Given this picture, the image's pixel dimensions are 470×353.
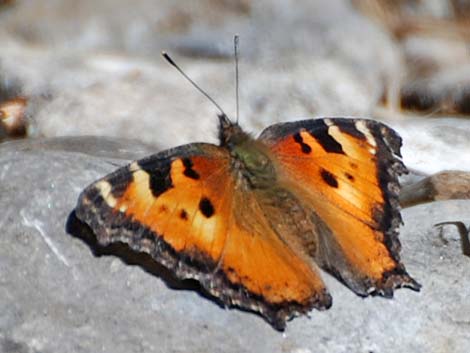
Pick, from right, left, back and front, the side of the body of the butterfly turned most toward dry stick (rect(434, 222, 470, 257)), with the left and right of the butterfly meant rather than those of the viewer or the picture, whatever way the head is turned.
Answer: right

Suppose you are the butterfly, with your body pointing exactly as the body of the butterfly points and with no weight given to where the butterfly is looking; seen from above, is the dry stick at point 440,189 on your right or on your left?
on your right

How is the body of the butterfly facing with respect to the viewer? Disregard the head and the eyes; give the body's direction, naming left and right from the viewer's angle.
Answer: facing away from the viewer and to the left of the viewer
